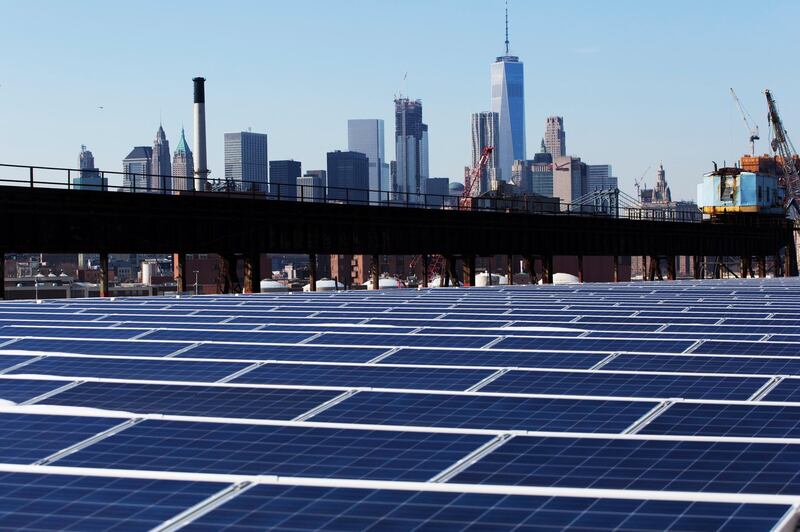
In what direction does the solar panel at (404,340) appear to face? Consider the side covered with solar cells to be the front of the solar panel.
toward the camera

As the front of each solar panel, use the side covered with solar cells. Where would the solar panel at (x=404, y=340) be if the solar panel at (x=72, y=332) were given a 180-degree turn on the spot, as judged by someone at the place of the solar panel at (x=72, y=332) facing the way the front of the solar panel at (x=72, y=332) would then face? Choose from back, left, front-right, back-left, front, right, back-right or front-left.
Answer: back-right

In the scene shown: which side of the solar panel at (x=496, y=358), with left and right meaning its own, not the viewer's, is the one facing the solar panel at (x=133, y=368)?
right

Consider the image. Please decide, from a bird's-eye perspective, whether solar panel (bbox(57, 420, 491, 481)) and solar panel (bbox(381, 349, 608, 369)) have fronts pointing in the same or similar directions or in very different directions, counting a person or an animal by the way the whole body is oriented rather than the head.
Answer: same or similar directions

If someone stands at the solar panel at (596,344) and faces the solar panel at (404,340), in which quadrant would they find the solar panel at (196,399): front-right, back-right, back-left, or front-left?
front-left

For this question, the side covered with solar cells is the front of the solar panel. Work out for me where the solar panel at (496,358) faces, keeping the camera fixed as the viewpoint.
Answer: facing the viewer

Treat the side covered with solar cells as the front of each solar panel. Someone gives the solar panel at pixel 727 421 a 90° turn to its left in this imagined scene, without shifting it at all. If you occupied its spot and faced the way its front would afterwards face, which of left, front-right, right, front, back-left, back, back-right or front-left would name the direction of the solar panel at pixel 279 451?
back-right

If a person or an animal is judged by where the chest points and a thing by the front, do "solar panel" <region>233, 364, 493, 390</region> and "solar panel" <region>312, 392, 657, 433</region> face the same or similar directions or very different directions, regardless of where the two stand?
same or similar directions

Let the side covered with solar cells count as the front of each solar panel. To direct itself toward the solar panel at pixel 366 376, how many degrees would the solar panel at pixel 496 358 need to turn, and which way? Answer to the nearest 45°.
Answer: approximately 45° to its right

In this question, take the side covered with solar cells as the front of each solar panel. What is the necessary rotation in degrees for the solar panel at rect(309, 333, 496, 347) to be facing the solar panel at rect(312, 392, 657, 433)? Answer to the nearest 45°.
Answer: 0° — it already faces it

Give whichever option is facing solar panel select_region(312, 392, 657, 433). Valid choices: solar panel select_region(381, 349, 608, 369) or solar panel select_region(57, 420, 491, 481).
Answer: solar panel select_region(381, 349, 608, 369)

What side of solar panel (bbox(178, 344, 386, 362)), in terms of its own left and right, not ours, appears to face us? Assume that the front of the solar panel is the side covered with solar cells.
front

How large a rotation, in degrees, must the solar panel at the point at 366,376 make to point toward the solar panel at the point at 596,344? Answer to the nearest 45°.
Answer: approximately 135° to its left

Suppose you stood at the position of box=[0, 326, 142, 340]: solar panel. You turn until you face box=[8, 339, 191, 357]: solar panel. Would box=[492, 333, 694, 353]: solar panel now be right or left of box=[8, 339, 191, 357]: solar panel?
left

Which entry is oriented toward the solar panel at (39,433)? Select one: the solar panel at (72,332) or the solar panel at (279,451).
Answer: the solar panel at (72,332)
